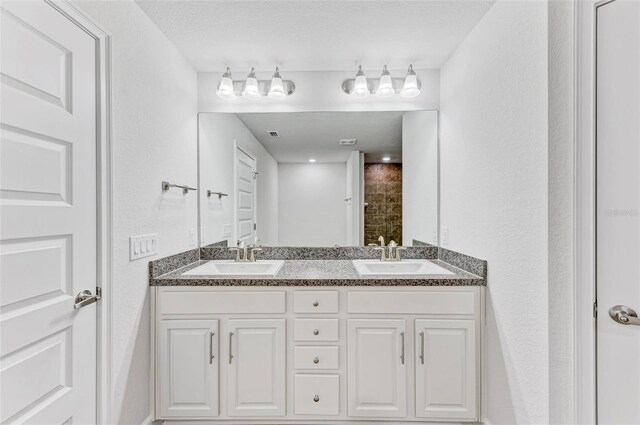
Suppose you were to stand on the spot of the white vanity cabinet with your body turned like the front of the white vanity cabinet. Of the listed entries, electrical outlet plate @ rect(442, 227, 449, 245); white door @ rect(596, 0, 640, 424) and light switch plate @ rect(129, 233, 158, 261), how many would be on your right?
1

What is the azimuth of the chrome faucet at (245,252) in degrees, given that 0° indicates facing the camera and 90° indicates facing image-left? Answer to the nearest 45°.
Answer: approximately 0°

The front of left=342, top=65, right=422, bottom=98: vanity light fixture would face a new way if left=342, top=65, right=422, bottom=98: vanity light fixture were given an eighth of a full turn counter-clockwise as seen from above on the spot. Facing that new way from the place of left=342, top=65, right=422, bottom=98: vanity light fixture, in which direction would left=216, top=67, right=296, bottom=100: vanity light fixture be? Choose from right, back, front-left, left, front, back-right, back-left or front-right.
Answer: back-right

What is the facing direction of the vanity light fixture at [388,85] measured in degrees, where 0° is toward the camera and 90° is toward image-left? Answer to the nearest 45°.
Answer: approximately 0°

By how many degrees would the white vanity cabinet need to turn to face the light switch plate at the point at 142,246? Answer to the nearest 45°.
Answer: approximately 90° to its right

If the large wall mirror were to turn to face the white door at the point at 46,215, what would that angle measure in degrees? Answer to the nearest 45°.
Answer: approximately 45° to its right
